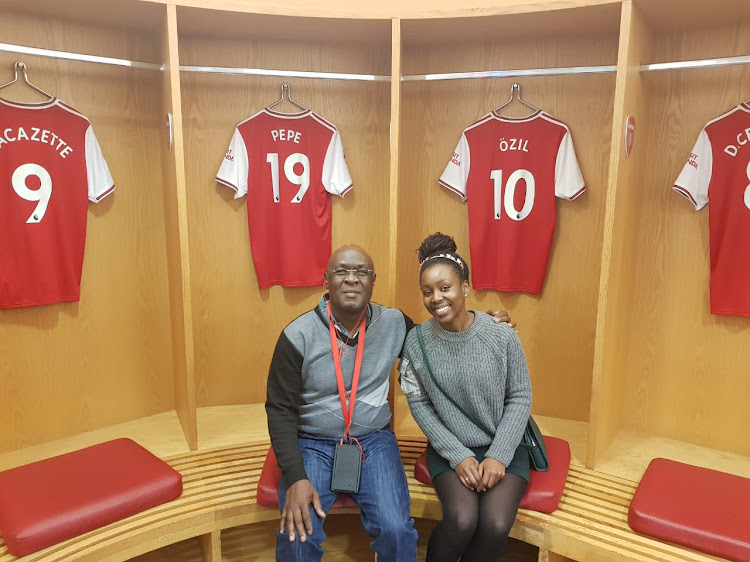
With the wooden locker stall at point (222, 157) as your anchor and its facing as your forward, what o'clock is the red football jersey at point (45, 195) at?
The red football jersey is roughly at 2 o'clock from the wooden locker stall.

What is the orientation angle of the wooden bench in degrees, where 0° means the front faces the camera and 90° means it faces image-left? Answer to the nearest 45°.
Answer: approximately 0°

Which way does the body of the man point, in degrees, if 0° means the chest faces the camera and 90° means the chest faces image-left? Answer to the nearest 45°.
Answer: approximately 0°

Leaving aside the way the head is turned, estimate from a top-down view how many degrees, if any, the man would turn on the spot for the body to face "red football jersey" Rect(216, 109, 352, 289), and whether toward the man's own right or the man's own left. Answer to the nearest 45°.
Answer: approximately 180°

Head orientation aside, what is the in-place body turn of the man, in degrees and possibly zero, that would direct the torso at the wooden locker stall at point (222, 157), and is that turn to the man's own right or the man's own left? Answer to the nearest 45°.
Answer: approximately 135° to the man's own right
